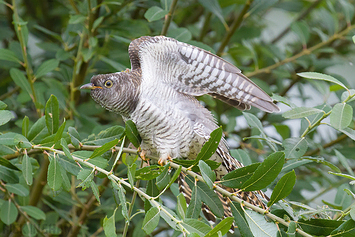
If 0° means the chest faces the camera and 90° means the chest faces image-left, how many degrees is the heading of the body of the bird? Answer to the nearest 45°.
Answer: approximately 90°
